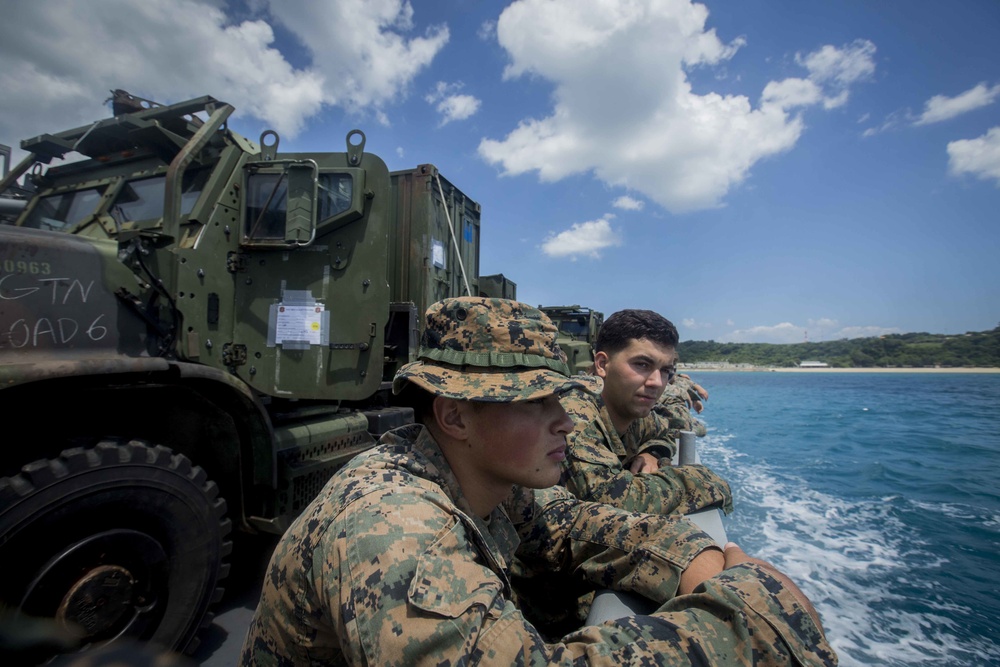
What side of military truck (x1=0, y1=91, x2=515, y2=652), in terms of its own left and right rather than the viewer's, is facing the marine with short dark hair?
left

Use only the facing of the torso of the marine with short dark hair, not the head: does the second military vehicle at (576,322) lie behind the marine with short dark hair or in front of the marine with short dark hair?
behind

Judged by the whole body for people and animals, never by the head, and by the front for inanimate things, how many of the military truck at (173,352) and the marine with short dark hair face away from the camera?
0

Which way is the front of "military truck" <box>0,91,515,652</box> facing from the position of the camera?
facing the viewer and to the left of the viewer

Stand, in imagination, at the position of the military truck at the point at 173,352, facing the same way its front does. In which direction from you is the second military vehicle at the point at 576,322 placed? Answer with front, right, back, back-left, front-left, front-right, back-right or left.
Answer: back
